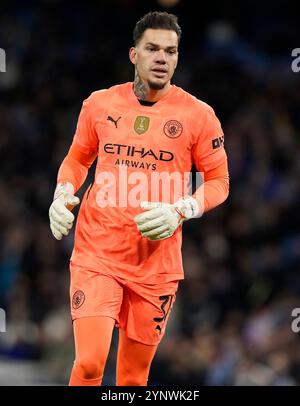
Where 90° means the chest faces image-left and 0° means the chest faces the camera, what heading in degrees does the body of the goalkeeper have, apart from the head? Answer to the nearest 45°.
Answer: approximately 0°
